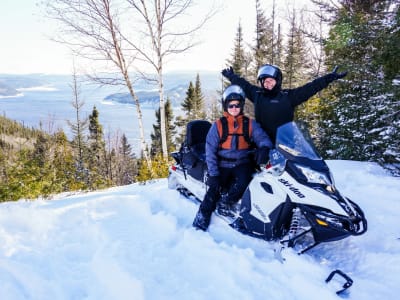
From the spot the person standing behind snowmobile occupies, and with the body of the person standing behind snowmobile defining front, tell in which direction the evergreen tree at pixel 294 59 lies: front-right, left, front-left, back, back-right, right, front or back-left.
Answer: back

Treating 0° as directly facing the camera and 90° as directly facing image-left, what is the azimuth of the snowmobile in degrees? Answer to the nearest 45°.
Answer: approximately 315°

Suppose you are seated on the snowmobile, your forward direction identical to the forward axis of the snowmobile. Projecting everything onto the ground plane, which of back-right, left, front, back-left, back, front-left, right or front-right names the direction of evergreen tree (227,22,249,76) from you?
back-left

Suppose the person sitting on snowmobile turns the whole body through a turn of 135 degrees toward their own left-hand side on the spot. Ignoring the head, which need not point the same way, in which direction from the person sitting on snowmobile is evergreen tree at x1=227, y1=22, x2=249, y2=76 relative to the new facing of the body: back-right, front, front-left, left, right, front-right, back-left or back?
front-left

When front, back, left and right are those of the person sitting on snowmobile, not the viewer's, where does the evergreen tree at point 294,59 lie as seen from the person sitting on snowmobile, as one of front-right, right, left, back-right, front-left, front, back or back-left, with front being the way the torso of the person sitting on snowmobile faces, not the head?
back

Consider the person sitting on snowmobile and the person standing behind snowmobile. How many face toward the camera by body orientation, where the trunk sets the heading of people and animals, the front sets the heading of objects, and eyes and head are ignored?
2

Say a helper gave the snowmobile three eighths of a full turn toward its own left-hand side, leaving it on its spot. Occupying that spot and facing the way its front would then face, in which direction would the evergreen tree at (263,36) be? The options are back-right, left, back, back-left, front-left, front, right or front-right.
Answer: front

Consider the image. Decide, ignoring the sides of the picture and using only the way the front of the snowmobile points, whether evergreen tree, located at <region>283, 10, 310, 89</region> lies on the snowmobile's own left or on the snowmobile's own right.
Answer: on the snowmobile's own left

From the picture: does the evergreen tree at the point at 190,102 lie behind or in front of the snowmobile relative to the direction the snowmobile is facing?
behind
